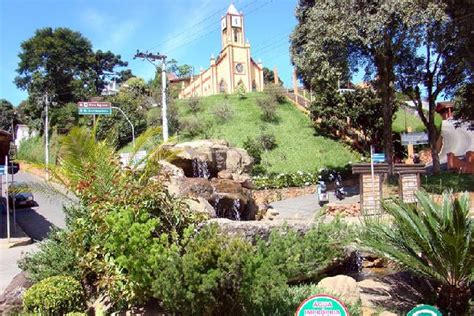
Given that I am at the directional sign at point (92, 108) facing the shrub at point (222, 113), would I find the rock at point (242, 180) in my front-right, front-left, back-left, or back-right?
back-right

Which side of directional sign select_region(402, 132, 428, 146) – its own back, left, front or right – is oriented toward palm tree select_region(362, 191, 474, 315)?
front

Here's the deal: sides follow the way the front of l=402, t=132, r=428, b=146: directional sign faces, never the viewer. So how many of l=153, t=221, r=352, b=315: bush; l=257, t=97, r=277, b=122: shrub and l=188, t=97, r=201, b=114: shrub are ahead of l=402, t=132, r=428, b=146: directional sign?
1

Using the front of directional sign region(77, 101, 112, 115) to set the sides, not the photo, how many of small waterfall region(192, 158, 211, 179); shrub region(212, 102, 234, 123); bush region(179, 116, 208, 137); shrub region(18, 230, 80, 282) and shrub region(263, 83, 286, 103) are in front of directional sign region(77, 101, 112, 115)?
2

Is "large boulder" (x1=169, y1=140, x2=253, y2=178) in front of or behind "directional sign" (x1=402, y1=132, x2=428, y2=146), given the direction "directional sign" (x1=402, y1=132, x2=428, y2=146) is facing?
in front

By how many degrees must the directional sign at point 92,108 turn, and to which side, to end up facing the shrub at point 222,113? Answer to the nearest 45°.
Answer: approximately 135° to its left

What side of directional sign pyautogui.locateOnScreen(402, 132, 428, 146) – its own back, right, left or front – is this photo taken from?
front

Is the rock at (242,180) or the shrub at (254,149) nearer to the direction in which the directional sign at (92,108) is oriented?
the rock

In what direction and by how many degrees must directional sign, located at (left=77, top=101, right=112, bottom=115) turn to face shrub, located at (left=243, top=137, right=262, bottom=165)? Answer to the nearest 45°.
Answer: approximately 90° to its left

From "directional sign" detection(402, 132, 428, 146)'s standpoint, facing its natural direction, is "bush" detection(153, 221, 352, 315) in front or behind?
in front

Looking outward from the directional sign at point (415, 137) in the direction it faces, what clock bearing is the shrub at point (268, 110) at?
The shrub is roughly at 5 o'clock from the directional sign.

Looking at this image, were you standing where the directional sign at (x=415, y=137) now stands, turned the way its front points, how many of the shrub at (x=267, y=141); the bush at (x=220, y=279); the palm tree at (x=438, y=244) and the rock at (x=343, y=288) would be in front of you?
3

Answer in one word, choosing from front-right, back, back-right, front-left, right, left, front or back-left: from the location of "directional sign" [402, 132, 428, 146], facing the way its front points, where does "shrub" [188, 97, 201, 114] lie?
back-right

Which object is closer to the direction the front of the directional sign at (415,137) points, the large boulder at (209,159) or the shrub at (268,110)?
the large boulder

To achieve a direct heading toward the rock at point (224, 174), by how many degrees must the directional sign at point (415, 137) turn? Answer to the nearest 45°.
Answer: approximately 45° to its right
